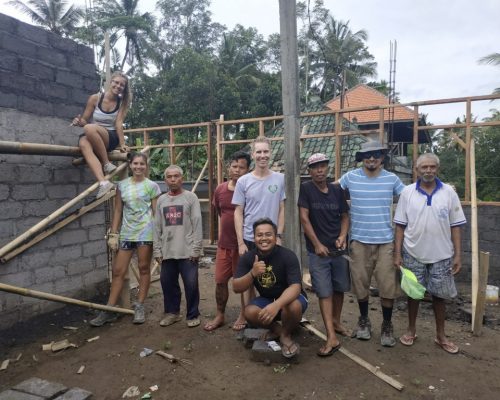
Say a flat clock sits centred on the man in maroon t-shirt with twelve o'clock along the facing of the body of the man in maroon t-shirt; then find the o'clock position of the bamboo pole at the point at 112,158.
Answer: The bamboo pole is roughly at 4 o'clock from the man in maroon t-shirt.

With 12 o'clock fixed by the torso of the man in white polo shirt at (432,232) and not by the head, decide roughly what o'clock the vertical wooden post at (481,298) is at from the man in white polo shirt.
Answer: The vertical wooden post is roughly at 7 o'clock from the man in white polo shirt.

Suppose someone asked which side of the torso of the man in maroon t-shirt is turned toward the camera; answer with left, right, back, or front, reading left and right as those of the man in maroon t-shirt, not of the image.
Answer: front

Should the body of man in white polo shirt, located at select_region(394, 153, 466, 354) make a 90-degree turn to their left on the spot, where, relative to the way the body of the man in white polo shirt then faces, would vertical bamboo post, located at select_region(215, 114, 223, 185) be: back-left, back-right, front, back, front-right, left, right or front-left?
back-left

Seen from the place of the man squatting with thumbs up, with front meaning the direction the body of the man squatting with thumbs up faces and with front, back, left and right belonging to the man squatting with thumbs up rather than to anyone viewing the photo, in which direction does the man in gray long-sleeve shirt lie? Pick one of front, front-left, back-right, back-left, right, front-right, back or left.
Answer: back-right

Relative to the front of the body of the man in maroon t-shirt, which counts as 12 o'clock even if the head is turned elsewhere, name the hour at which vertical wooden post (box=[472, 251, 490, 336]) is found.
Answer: The vertical wooden post is roughly at 9 o'clock from the man in maroon t-shirt.

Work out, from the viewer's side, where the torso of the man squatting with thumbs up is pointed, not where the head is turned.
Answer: toward the camera

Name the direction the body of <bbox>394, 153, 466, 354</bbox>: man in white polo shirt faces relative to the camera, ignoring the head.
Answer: toward the camera

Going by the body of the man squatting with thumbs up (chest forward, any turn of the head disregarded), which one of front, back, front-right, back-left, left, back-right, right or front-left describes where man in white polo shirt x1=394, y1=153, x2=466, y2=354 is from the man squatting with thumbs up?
left

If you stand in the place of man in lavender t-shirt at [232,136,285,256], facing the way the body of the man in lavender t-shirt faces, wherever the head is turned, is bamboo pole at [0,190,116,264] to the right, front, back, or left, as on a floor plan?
right

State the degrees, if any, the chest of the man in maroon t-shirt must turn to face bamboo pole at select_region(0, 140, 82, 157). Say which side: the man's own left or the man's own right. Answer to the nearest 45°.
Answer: approximately 90° to the man's own right

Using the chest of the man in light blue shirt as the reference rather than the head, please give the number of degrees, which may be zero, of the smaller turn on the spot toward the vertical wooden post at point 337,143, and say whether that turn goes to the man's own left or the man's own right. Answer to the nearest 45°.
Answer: approximately 180°
